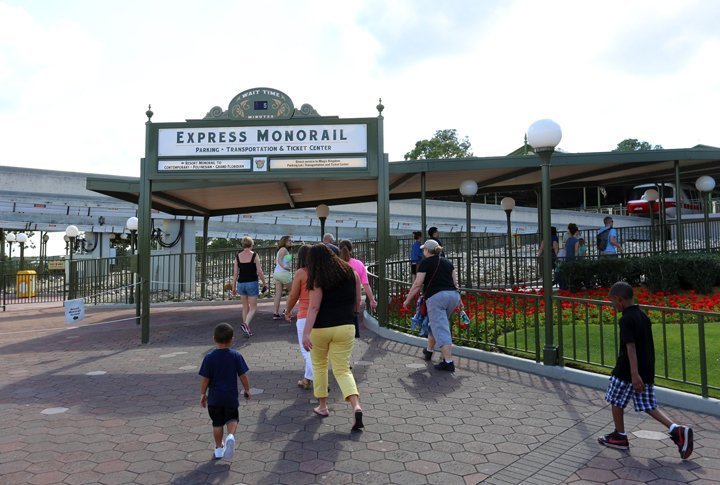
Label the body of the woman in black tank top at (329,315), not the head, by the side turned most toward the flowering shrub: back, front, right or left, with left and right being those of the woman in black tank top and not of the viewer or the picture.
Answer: right

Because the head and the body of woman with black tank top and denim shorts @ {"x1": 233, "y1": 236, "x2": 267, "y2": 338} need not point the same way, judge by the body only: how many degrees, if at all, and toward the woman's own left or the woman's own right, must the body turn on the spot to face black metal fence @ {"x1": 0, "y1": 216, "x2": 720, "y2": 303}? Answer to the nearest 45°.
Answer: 0° — they already face it

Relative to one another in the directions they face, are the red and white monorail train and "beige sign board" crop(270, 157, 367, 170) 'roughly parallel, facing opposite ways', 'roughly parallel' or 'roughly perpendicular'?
roughly perpendicular

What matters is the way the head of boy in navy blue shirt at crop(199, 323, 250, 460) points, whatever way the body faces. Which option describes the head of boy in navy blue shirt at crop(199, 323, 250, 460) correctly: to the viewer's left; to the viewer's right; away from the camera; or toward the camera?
away from the camera

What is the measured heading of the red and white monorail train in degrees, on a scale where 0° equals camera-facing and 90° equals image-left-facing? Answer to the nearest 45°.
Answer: approximately 45°

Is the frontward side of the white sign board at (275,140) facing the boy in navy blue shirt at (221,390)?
yes

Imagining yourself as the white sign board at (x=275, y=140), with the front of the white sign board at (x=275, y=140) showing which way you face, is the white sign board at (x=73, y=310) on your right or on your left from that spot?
on your right

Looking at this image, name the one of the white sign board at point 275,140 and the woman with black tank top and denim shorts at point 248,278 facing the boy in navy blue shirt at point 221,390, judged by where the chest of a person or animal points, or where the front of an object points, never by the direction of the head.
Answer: the white sign board

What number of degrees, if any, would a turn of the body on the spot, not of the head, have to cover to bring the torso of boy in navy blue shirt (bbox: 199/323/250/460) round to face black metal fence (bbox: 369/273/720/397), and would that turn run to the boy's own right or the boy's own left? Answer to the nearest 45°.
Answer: approximately 90° to the boy's own right

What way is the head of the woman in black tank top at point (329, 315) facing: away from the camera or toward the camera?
away from the camera

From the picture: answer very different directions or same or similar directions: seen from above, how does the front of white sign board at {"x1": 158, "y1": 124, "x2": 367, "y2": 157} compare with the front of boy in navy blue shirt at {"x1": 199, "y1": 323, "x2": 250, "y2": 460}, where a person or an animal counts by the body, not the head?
very different directions

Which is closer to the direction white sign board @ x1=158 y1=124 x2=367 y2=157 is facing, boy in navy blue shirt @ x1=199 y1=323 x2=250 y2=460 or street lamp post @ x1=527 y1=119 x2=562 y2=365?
the boy in navy blue shirt
